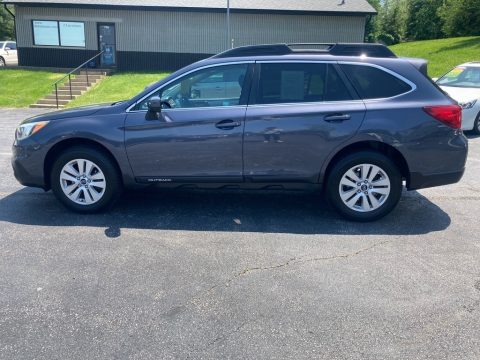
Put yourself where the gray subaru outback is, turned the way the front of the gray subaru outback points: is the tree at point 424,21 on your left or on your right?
on your right

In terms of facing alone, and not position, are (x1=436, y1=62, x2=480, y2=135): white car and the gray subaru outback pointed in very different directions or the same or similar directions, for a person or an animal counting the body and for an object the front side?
same or similar directions

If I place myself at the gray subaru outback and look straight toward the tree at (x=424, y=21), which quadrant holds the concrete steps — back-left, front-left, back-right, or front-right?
front-left

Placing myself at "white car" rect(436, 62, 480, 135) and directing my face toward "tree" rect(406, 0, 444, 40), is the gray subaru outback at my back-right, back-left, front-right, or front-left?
back-left

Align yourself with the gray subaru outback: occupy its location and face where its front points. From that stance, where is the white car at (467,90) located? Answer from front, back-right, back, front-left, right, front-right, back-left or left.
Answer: back-right

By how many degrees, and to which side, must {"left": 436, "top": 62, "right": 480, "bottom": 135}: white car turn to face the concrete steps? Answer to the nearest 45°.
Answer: approximately 45° to its right

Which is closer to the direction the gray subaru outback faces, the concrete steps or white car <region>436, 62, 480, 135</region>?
the concrete steps

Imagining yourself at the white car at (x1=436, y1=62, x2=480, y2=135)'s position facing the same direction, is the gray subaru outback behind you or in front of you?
in front

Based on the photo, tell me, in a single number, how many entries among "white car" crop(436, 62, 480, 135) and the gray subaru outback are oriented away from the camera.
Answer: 0

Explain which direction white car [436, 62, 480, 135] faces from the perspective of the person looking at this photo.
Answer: facing the viewer and to the left of the viewer

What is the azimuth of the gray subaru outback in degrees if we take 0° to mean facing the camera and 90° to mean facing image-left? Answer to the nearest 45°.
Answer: approximately 90°

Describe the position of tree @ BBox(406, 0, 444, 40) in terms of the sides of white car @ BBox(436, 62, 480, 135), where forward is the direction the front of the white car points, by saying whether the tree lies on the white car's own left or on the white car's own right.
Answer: on the white car's own right

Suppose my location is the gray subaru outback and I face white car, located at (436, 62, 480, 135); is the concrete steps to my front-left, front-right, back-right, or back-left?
front-left

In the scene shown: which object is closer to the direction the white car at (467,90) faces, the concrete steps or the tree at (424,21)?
the concrete steps
